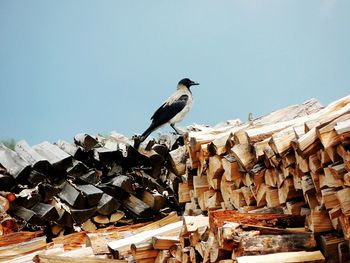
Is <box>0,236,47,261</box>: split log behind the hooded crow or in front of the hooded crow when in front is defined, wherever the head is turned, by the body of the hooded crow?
behind

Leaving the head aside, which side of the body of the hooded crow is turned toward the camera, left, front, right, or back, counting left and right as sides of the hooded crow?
right
